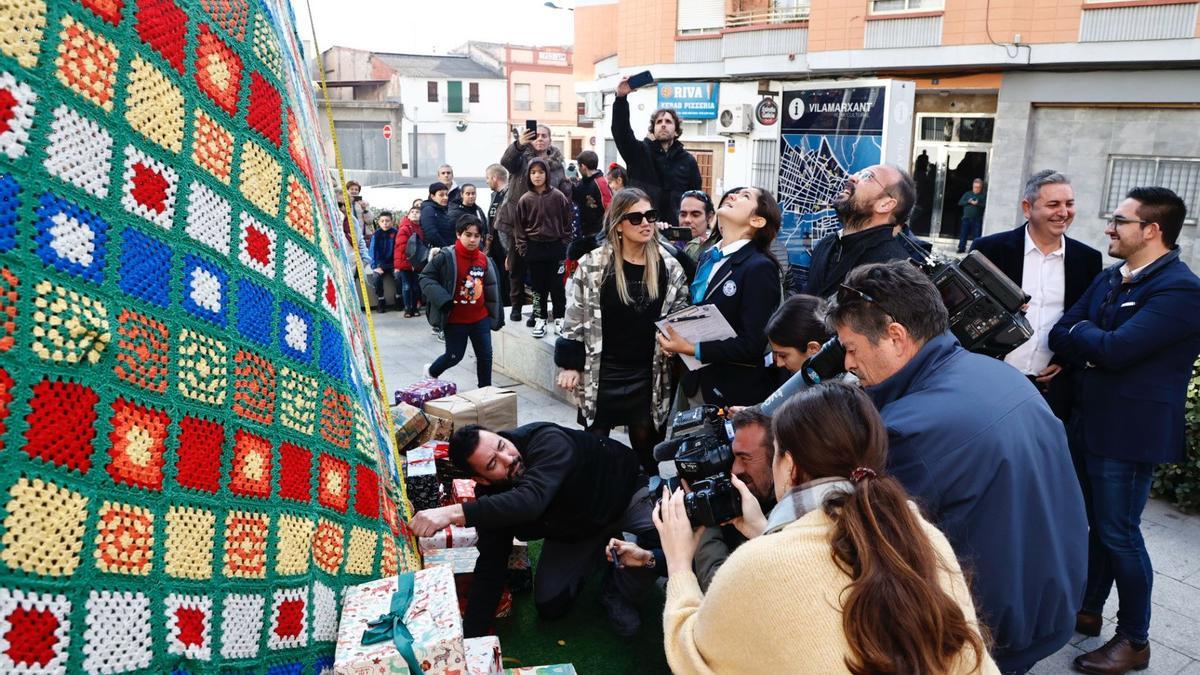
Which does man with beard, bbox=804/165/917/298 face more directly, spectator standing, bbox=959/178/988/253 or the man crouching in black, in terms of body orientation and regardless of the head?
the man crouching in black

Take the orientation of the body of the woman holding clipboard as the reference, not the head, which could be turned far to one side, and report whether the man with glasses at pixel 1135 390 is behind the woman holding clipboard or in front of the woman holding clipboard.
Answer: behind

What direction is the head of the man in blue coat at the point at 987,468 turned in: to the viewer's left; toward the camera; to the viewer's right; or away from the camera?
to the viewer's left

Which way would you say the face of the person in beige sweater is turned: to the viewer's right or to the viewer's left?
to the viewer's left

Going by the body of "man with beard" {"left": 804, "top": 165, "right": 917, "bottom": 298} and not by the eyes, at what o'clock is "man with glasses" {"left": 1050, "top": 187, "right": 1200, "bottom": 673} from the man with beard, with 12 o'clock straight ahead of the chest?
The man with glasses is roughly at 8 o'clock from the man with beard.

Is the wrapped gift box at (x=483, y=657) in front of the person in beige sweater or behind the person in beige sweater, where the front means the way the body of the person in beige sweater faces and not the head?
in front

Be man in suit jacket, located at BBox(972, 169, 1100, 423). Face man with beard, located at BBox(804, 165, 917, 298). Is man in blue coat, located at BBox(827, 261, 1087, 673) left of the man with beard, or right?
left

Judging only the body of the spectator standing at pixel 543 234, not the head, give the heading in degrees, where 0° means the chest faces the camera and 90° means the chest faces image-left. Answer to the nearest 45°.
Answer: approximately 0°

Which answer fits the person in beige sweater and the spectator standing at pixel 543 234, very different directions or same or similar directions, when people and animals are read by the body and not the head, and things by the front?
very different directions

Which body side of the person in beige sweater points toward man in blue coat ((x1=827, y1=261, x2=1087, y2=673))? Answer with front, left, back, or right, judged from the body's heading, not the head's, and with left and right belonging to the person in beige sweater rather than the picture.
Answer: right

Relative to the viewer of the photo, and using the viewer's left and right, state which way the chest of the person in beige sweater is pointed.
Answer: facing away from the viewer and to the left of the viewer

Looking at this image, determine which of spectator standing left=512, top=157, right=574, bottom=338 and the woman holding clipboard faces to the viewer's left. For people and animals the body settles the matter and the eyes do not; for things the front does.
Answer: the woman holding clipboard
